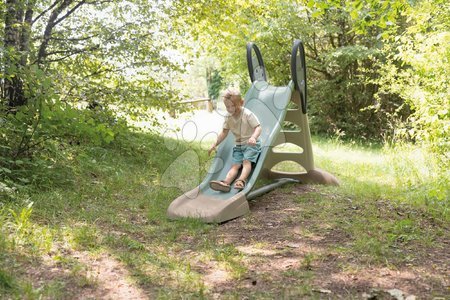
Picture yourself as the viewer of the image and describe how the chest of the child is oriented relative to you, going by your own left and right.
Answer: facing the viewer and to the left of the viewer

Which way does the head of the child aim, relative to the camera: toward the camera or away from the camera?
toward the camera
